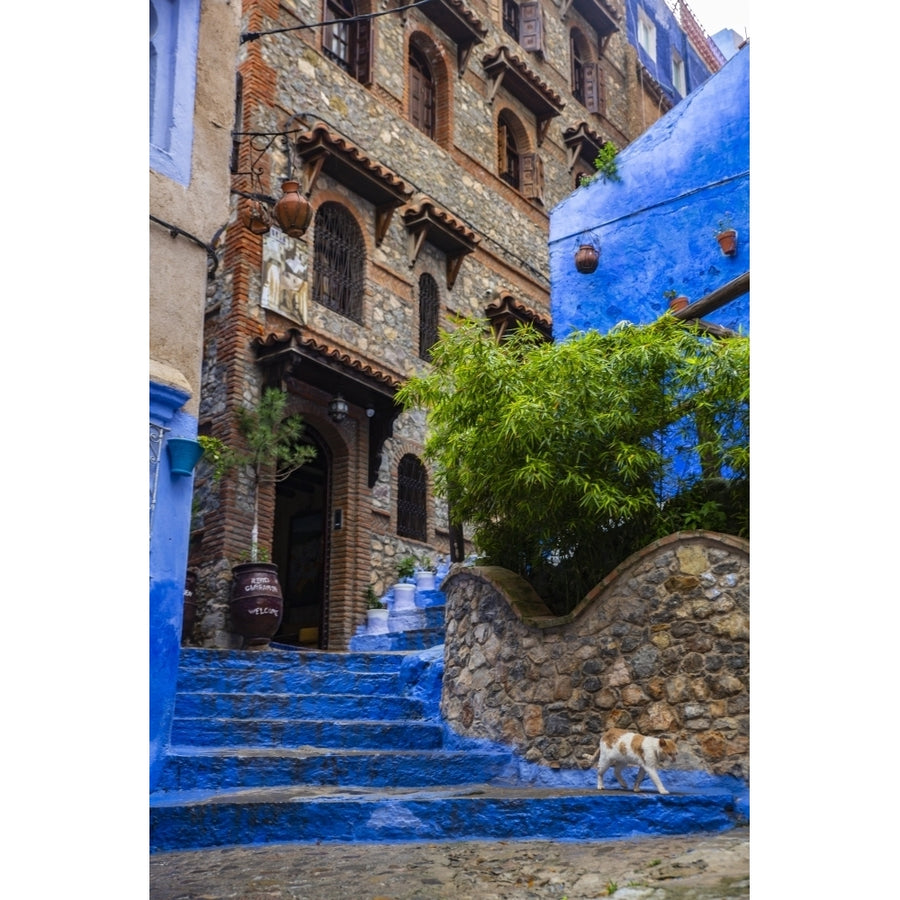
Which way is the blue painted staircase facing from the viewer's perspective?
toward the camera

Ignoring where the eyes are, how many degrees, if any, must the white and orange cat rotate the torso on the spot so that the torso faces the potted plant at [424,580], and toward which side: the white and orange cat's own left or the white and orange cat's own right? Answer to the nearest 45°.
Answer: approximately 90° to the white and orange cat's own left

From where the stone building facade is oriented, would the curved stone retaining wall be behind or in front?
in front

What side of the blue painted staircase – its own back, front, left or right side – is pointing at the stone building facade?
back

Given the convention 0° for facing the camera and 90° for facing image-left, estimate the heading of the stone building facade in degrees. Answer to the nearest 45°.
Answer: approximately 315°

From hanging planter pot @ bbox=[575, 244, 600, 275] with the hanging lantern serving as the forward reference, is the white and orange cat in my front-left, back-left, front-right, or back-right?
back-left

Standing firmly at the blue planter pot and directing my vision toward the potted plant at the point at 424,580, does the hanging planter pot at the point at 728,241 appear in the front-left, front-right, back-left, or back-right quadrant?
front-right

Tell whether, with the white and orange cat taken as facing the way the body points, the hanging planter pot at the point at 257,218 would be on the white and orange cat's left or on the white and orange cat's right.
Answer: on the white and orange cat's left

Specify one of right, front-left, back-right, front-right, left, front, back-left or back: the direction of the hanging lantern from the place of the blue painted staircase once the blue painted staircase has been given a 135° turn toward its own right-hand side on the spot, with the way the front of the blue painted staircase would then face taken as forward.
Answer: front-right

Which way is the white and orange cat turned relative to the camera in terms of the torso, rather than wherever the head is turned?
to the viewer's right

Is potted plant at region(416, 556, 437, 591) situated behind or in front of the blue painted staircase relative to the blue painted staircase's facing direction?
behind

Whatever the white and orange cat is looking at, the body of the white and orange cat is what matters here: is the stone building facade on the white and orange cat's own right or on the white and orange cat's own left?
on the white and orange cat's own left
